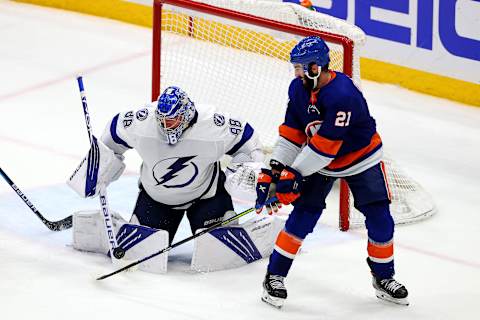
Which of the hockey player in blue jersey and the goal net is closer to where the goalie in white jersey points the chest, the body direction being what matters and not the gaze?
the hockey player in blue jersey

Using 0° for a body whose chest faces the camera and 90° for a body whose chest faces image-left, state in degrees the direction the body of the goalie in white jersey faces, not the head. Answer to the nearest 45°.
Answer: approximately 0°

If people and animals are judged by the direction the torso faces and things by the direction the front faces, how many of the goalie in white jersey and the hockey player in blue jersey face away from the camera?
0

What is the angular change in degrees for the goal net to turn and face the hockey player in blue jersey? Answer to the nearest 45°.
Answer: approximately 45° to its left

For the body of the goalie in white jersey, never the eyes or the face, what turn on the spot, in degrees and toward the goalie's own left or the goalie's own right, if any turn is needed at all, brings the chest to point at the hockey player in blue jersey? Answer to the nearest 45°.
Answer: approximately 45° to the goalie's own left

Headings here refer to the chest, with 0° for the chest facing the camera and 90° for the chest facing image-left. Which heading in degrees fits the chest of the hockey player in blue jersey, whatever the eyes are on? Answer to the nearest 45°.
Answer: approximately 45°

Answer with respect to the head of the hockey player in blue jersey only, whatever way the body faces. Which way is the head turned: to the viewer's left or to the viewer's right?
to the viewer's left

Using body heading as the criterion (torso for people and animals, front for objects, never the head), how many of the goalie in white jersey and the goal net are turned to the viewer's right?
0

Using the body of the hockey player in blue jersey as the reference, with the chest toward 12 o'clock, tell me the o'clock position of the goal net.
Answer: The goal net is roughly at 4 o'clock from the hockey player in blue jersey.
